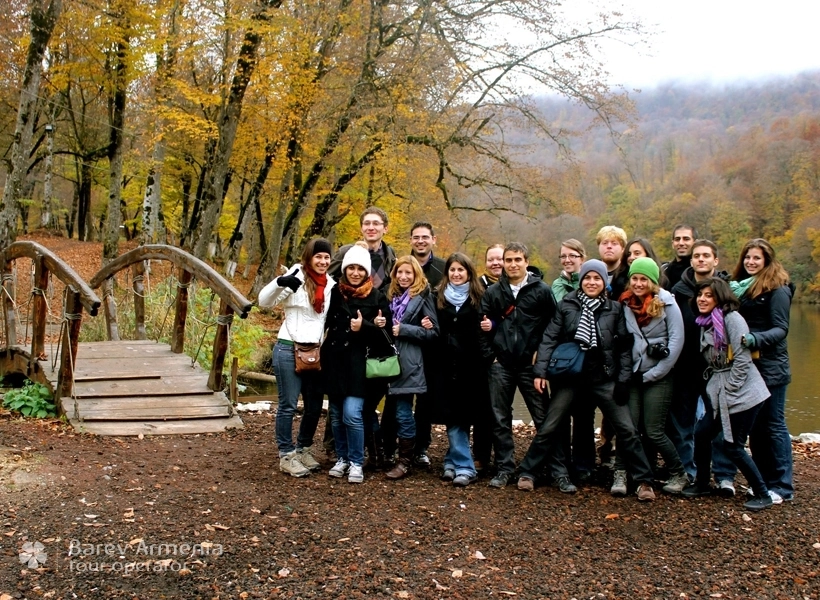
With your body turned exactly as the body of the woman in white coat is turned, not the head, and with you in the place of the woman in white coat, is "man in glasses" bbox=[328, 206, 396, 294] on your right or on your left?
on your left

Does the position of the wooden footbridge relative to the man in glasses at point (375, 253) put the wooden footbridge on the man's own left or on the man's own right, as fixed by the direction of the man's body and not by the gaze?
on the man's own right

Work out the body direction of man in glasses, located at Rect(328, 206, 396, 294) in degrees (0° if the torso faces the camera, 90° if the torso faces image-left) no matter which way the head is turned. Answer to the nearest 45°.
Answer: approximately 0°

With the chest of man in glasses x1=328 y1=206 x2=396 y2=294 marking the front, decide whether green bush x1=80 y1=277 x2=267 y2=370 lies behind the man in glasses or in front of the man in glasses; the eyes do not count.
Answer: behind

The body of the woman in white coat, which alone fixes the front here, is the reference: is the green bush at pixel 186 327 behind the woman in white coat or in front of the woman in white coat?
behind

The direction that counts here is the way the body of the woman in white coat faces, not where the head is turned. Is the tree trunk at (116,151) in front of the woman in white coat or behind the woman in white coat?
behind

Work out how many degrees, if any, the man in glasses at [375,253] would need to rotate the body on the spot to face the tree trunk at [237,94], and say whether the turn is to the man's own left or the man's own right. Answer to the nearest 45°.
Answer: approximately 180°
